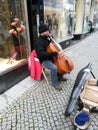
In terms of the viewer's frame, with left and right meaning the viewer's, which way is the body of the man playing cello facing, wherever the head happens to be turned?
facing to the right of the viewer
